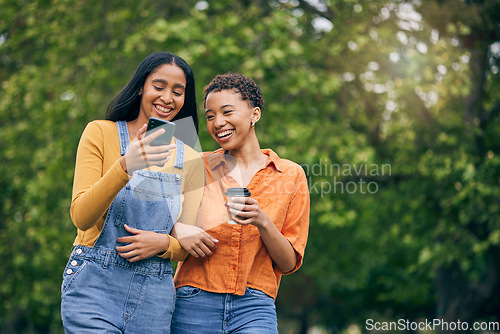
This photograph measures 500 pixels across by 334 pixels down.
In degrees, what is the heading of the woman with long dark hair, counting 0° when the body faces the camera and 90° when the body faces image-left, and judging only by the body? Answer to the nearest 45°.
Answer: approximately 315°
